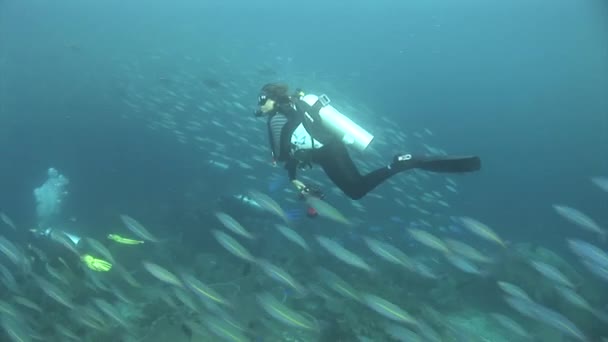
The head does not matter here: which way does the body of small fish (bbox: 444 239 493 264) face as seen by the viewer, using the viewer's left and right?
facing to the left of the viewer

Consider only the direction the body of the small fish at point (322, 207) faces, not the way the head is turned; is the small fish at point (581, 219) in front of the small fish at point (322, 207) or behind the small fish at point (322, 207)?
behind

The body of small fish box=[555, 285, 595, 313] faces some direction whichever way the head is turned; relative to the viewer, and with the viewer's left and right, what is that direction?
facing to the left of the viewer

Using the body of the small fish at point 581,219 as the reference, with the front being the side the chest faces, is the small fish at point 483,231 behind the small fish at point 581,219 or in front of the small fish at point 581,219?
in front

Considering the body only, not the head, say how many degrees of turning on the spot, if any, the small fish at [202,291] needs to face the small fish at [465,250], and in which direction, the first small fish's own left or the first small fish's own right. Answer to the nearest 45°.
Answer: approximately 180°

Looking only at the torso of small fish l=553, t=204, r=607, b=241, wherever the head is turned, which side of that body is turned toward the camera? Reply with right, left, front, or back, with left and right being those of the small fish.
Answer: left

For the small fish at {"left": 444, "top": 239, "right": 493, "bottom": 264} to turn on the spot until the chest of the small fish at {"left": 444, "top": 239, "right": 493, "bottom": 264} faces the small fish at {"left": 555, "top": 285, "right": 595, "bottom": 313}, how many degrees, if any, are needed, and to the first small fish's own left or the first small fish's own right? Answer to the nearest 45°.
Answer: approximately 180°
